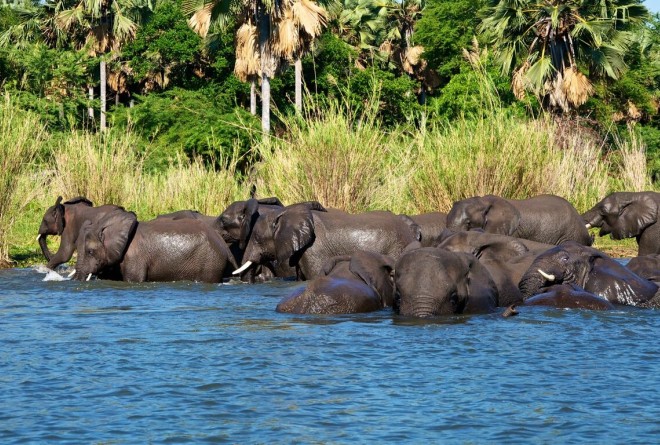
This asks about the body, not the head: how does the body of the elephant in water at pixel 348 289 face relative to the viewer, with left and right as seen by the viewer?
facing to the right of the viewer

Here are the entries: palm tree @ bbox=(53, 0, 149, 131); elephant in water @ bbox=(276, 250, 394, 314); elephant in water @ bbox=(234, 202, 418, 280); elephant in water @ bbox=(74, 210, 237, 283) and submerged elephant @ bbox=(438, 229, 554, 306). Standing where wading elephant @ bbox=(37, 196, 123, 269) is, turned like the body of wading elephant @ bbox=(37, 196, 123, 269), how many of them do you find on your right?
1

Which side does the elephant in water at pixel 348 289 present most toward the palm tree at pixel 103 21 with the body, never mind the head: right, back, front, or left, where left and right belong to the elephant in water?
left

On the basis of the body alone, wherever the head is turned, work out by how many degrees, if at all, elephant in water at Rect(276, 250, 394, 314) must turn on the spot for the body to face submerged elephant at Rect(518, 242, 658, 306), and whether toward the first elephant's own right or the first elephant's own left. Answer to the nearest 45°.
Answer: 0° — it already faces it

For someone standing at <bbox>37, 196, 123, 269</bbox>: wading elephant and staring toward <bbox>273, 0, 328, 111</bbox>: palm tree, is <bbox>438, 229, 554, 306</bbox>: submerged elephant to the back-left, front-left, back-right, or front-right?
back-right

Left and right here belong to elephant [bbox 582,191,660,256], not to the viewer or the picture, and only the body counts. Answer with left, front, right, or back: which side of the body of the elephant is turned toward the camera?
left

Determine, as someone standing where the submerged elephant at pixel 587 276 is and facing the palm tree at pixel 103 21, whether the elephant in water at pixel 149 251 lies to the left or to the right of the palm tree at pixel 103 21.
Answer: left

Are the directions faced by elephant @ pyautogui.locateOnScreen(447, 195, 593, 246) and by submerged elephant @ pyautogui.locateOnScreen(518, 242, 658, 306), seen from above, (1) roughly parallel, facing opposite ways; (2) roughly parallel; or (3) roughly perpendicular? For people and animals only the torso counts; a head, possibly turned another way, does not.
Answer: roughly parallel

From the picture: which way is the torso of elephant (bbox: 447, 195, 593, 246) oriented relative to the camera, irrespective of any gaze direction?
to the viewer's left

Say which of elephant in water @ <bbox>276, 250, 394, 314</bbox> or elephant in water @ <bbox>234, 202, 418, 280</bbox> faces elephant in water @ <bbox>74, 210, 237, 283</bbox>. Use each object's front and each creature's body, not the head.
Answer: elephant in water @ <bbox>234, 202, 418, 280</bbox>

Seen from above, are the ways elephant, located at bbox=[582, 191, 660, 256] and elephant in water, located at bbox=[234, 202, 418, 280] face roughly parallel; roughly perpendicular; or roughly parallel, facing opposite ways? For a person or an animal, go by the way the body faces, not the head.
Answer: roughly parallel

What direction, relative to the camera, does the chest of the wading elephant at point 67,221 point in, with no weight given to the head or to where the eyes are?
to the viewer's left

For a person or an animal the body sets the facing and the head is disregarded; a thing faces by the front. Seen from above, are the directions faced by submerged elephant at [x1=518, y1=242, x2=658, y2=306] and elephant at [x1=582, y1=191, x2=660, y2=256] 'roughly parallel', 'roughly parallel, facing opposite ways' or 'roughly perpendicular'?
roughly parallel

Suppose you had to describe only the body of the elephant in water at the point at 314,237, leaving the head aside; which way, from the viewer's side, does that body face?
to the viewer's left

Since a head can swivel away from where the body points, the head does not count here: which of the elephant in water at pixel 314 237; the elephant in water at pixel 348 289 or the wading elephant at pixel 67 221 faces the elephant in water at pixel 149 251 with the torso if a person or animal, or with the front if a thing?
the elephant in water at pixel 314 237

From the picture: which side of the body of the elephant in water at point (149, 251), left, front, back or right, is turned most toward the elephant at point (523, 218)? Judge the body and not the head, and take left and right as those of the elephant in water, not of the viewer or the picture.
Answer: back
